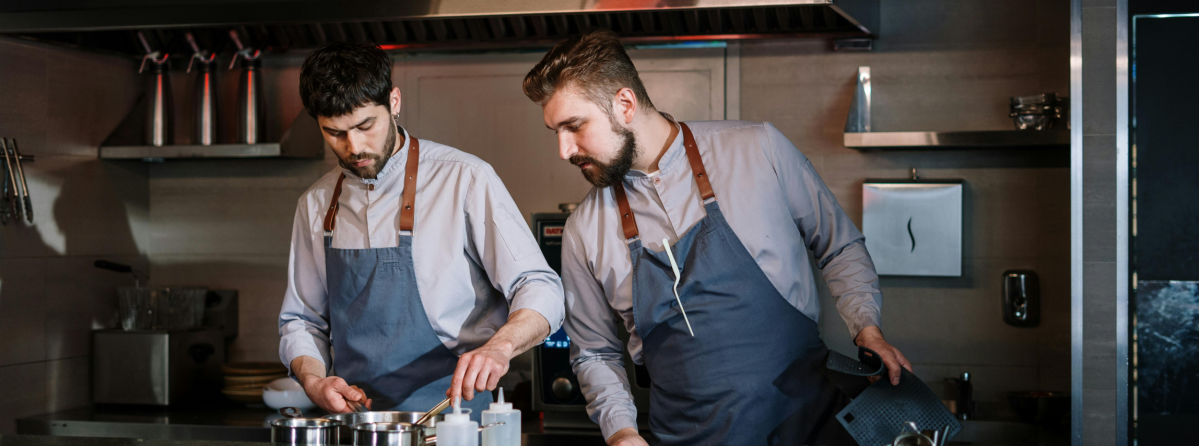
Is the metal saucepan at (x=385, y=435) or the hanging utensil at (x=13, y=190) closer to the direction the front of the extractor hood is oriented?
the metal saucepan

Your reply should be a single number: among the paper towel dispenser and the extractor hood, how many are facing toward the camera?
2

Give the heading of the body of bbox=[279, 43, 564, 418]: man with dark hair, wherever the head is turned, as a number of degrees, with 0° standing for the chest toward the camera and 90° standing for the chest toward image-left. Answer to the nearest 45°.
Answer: approximately 45°

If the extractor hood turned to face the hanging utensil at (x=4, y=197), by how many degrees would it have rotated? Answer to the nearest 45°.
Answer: approximately 90° to its right

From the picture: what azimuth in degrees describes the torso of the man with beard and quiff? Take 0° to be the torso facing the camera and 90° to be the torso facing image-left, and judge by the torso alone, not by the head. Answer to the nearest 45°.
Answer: approximately 45°

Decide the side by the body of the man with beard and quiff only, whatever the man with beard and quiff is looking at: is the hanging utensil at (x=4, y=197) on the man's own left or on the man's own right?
on the man's own right

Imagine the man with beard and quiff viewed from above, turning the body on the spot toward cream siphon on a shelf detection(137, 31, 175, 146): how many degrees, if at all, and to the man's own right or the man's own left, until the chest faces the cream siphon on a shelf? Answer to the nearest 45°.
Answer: approximately 90° to the man's own right
